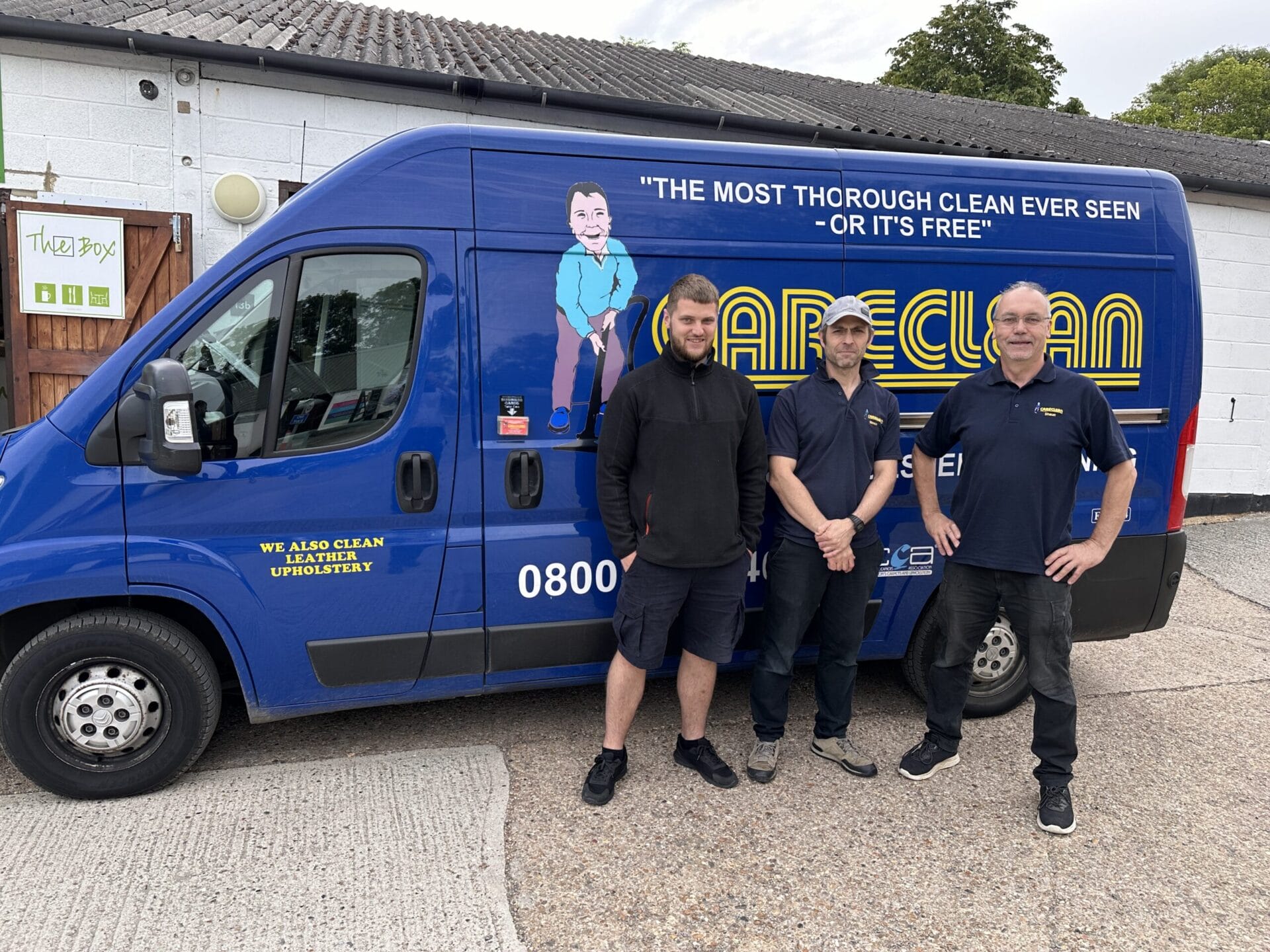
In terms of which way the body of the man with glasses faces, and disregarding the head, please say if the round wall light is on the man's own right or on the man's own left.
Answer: on the man's own right

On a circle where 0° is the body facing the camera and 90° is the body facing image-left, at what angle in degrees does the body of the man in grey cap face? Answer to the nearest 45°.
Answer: approximately 0°

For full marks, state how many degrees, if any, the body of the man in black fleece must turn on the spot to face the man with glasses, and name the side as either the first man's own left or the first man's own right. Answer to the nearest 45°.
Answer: approximately 90° to the first man's own left

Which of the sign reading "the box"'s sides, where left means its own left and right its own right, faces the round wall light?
left

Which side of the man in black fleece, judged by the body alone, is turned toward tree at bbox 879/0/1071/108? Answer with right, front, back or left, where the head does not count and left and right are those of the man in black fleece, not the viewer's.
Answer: back

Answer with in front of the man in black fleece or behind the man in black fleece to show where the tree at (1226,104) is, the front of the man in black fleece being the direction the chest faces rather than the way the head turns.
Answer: behind

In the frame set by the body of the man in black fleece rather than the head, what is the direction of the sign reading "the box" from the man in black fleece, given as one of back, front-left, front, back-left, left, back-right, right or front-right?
back-right

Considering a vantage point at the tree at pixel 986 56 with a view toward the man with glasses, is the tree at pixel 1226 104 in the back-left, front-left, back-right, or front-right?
back-left
